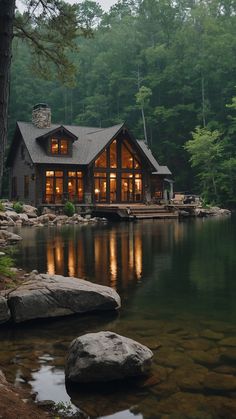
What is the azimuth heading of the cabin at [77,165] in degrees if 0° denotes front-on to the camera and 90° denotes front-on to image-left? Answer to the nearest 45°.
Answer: approximately 0°

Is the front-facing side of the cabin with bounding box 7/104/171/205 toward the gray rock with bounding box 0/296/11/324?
yes

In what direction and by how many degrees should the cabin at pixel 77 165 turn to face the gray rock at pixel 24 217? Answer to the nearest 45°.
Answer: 0° — it already faces it

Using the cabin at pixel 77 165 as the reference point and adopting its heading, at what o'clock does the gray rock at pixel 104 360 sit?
The gray rock is roughly at 12 o'clock from the cabin.

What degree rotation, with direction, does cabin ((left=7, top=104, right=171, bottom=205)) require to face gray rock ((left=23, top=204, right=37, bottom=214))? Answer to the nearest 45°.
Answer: approximately 45° to its right

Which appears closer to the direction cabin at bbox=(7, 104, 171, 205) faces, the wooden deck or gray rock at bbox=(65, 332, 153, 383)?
the gray rock

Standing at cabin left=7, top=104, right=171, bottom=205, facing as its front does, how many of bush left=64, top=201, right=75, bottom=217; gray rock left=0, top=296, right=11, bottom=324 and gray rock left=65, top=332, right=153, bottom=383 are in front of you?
3

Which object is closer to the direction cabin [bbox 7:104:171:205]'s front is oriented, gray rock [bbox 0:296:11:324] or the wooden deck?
the gray rock

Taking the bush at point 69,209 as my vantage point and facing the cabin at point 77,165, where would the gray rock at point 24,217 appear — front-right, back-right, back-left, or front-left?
back-left

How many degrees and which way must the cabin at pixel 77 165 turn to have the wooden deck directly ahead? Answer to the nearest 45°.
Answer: approximately 45° to its left

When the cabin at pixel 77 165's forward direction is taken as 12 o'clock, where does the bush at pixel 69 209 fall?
The bush is roughly at 12 o'clock from the cabin.

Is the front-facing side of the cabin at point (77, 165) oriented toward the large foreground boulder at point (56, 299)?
yes
